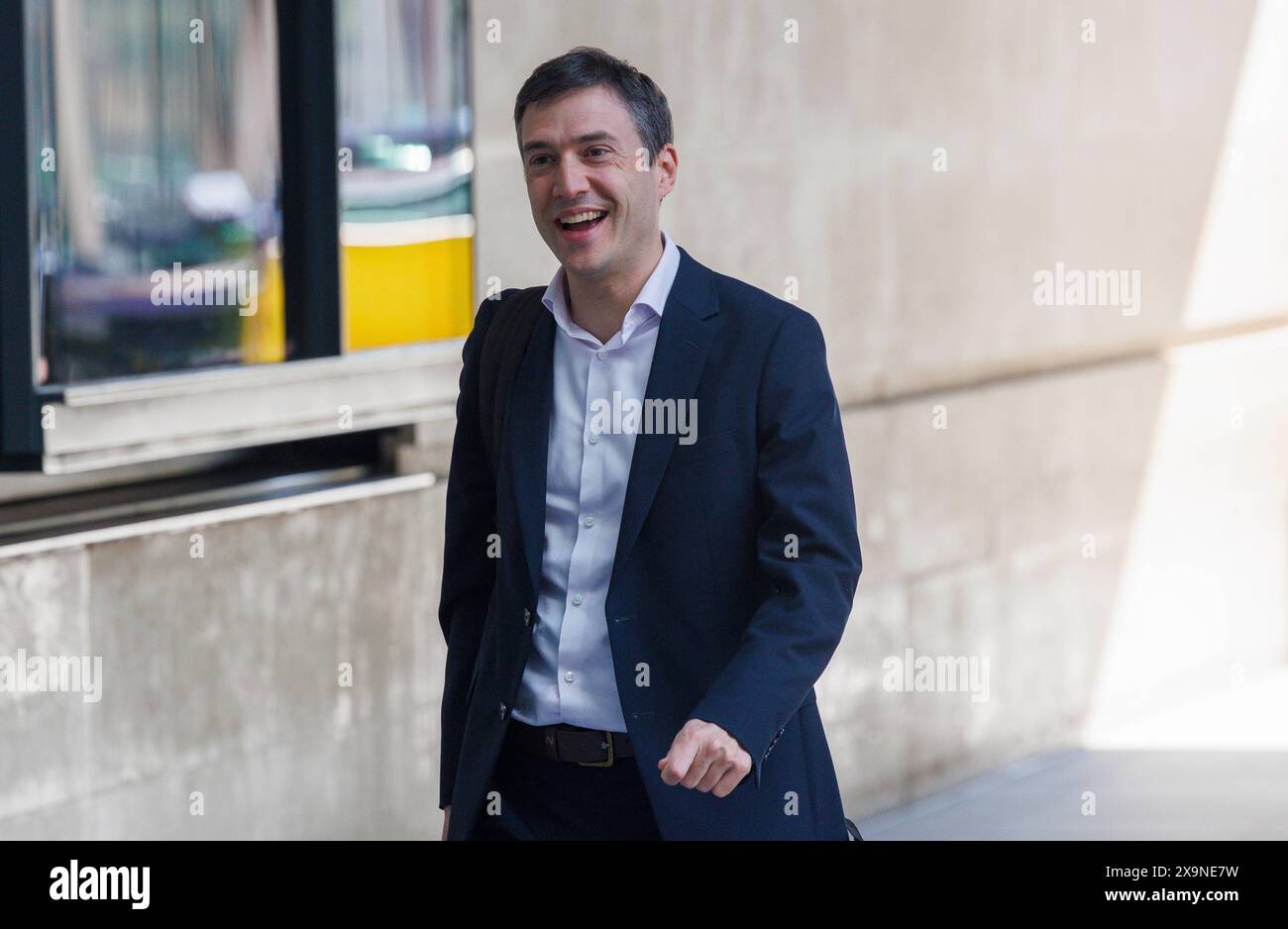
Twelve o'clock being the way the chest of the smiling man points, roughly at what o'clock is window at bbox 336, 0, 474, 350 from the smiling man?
The window is roughly at 4 o'clock from the smiling man.

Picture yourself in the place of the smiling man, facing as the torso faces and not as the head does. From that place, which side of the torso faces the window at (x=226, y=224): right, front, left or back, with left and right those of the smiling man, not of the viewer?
right

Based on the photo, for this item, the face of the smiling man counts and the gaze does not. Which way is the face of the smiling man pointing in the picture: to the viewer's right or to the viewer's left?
to the viewer's left

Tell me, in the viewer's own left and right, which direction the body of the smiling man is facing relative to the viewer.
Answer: facing the viewer and to the left of the viewer
